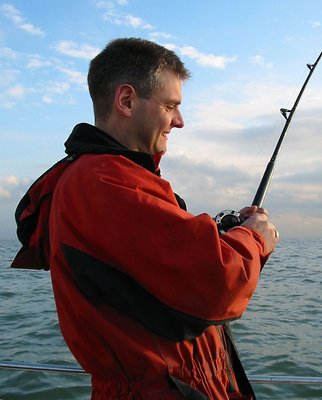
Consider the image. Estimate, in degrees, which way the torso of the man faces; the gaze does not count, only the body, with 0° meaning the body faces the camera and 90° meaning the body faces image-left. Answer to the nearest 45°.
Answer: approximately 270°

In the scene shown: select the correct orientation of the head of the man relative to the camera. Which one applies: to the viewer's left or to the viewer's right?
to the viewer's right
